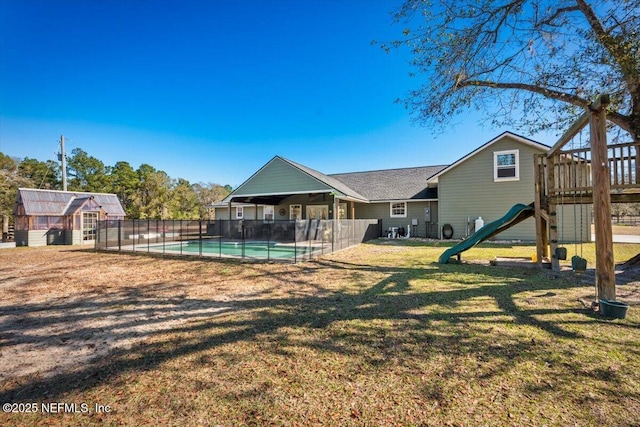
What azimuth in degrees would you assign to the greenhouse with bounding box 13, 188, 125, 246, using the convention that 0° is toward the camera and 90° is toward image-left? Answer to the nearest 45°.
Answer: approximately 315°

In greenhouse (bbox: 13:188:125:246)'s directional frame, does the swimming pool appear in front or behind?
in front

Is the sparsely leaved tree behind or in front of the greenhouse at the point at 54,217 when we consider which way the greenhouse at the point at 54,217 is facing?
in front
